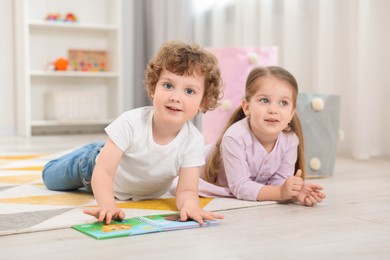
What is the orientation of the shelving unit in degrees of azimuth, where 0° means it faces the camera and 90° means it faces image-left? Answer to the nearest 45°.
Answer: approximately 0°

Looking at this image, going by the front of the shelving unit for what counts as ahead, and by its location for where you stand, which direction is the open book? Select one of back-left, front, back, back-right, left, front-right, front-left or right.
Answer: front

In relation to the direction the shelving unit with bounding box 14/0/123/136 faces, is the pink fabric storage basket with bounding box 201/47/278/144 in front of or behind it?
in front

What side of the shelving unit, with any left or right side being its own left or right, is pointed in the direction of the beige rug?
front

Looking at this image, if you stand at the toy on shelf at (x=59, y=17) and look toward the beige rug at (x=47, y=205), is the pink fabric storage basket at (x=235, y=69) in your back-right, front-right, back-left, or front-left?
front-left
